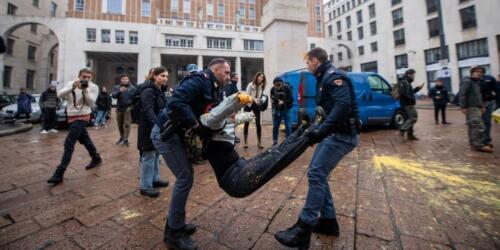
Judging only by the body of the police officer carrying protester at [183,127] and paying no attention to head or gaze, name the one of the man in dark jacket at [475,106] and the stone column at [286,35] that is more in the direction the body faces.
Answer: the man in dark jacket

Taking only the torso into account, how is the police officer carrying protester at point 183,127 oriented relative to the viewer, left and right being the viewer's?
facing to the right of the viewer

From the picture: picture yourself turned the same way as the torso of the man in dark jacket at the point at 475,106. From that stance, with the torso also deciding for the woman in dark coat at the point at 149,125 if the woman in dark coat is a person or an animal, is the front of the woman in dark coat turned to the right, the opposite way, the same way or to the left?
to the left

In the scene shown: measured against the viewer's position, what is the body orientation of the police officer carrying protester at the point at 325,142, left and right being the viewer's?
facing to the left of the viewer

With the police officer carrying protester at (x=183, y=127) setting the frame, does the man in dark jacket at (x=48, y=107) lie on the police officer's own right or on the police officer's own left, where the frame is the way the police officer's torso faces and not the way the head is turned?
on the police officer's own left

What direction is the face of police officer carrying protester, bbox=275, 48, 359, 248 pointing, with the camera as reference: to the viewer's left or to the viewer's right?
to the viewer's left

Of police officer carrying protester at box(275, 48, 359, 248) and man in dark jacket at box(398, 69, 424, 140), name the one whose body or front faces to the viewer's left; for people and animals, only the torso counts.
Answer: the police officer carrying protester

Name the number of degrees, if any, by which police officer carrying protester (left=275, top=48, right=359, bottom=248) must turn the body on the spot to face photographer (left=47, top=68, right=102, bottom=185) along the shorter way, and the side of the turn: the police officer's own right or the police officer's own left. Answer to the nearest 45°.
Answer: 0° — they already face them

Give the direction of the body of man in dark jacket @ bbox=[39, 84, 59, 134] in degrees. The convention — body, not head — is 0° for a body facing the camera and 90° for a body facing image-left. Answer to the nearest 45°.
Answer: approximately 0°

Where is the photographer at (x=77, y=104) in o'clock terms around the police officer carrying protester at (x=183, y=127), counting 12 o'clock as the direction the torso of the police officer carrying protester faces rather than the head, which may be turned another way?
The photographer is roughly at 8 o'clock from the police officer carrying protester.

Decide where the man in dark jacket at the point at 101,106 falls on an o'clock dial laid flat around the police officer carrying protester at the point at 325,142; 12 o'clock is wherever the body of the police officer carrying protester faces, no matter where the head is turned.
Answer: The man in dark jacket is roughly at 1 o'clock from the police officer carrying protester.
